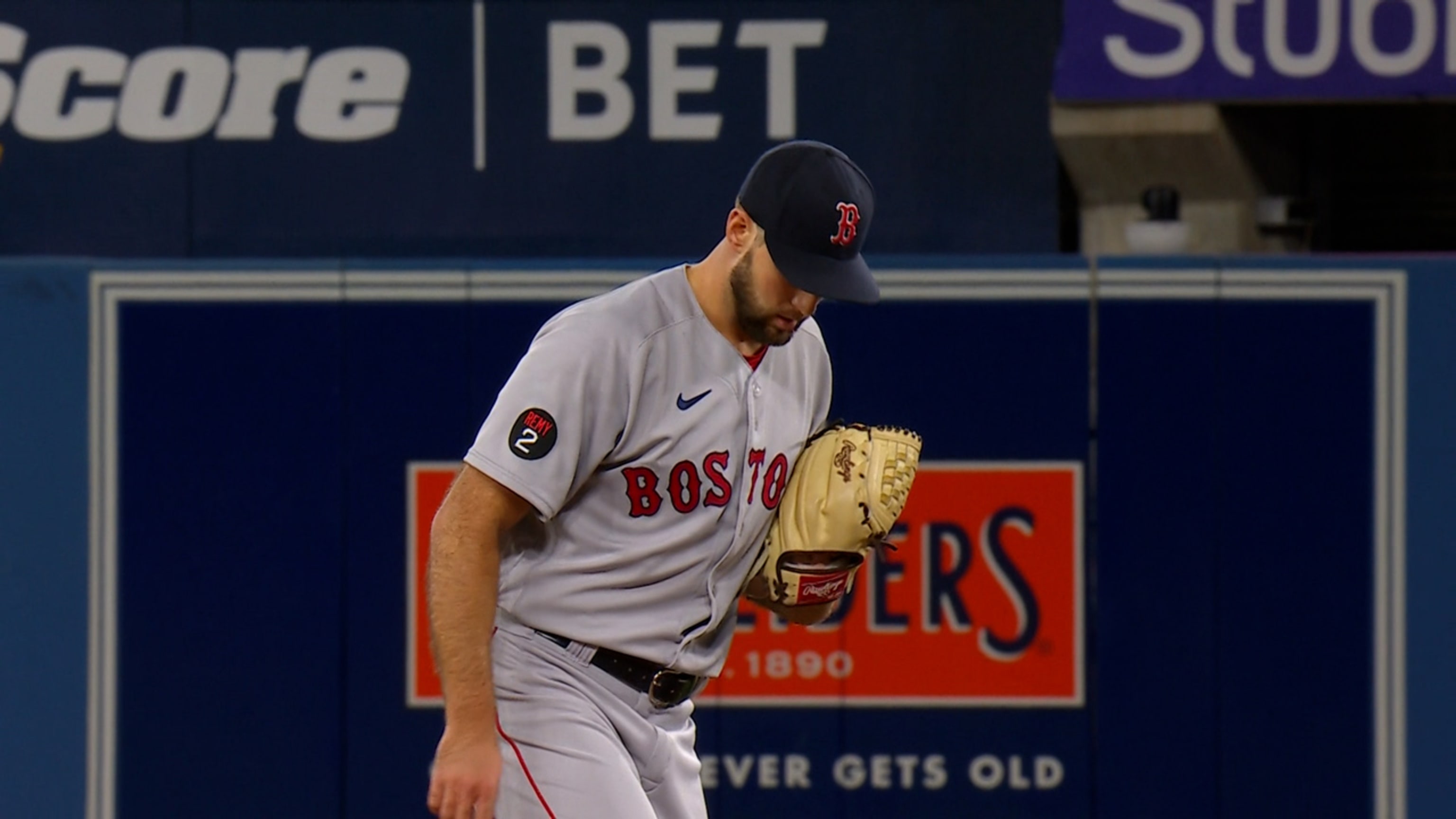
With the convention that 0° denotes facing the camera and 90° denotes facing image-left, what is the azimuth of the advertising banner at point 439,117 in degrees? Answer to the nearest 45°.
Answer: approximately 0°

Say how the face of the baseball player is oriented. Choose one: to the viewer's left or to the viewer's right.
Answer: to the viewer's right

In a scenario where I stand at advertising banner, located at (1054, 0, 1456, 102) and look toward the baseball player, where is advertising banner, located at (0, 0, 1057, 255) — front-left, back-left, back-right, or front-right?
front-right

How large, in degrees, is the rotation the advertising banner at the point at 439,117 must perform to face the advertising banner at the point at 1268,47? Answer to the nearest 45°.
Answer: approximately 90° to its left

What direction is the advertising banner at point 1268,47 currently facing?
toward the camera

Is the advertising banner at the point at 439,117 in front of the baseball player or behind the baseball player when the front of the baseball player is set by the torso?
behind

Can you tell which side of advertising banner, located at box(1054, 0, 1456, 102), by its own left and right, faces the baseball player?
front

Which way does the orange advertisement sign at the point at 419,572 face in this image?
toward the camera
